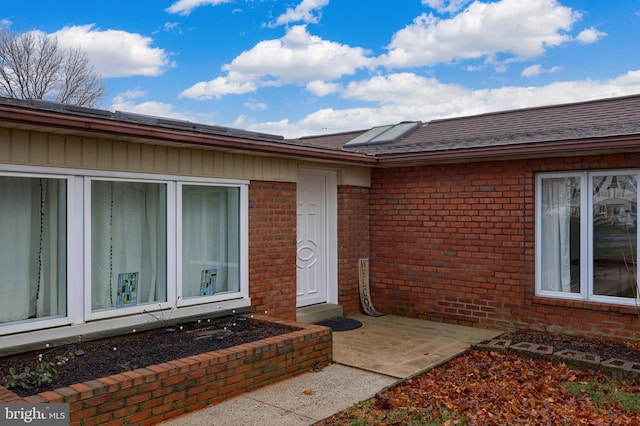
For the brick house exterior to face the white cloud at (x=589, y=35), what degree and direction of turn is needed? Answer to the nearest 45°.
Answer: approximately 90° to its left

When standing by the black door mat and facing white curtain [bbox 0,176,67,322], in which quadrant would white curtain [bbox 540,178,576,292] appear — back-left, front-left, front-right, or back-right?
back-left

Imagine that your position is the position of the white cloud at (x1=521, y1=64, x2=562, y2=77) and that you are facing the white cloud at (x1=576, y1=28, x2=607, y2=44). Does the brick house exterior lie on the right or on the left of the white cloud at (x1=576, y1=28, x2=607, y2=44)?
right

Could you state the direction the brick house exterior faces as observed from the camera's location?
facing the viewer and to the right of the viewer

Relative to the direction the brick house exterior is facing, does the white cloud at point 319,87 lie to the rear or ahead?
to the rear

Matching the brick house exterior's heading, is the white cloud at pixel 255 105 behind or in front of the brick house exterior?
behind
